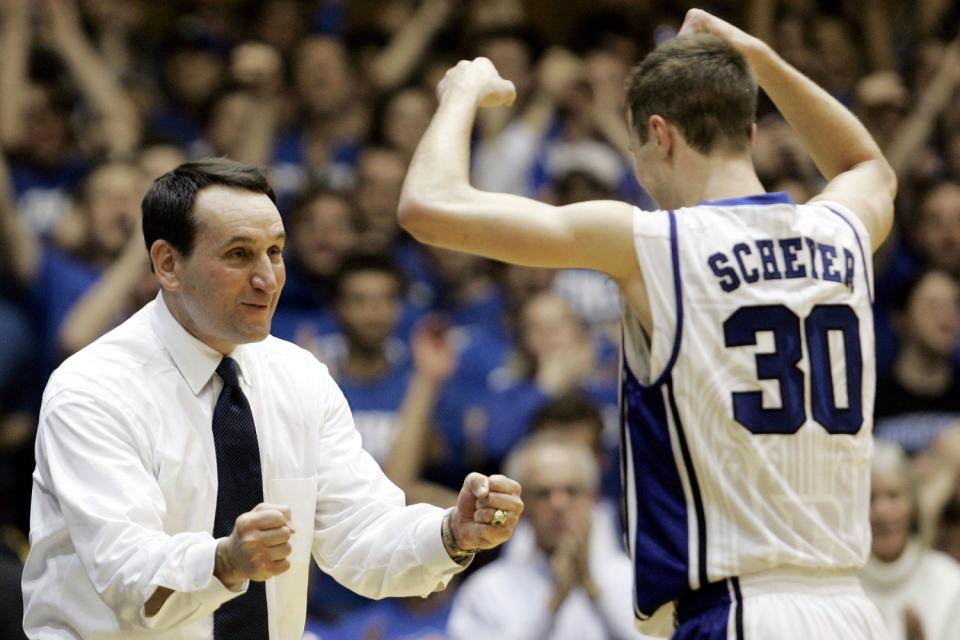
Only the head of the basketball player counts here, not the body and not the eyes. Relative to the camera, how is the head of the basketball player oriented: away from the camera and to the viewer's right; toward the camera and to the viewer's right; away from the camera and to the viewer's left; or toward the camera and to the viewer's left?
away from the camera and to the viewer's left

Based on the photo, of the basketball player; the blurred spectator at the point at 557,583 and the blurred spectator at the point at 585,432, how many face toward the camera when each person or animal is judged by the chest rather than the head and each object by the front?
2

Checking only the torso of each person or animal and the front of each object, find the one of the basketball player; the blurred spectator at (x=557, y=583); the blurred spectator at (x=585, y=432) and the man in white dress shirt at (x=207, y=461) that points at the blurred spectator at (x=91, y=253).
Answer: the basketball player

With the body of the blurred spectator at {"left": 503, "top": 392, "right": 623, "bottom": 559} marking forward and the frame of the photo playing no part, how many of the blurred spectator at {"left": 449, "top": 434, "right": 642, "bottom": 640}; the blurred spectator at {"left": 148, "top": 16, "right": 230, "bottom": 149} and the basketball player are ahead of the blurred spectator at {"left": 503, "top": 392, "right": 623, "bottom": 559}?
2

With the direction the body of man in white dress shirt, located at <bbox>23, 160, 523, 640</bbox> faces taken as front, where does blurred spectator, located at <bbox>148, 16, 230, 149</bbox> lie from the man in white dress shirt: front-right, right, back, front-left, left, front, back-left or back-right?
back-left

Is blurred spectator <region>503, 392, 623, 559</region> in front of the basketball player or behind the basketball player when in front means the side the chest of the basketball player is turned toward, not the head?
in front

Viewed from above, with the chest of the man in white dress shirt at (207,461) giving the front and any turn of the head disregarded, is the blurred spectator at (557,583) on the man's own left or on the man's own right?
on the man's own left

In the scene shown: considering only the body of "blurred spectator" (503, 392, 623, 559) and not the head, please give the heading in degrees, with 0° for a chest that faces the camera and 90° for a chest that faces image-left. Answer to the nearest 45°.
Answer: approximately 0°

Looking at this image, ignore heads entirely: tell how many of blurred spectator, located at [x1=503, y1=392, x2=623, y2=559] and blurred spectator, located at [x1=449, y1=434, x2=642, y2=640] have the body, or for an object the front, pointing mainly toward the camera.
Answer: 2

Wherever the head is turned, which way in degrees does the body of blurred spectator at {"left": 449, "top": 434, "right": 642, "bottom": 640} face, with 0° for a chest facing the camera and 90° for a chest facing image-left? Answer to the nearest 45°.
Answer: approximately 0°

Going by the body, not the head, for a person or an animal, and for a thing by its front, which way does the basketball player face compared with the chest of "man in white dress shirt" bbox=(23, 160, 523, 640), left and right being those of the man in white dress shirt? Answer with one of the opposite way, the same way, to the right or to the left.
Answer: the opposite way

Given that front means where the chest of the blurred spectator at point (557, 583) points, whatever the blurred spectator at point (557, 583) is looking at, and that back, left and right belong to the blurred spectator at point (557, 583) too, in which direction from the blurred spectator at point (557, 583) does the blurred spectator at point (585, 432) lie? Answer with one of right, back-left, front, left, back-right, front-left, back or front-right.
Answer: back
